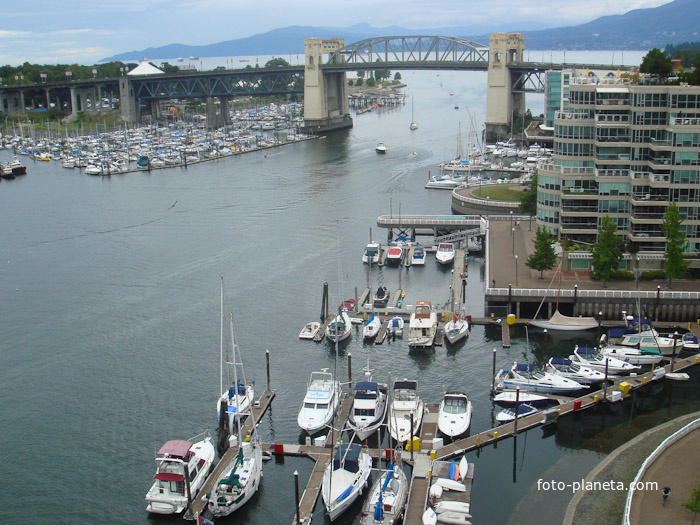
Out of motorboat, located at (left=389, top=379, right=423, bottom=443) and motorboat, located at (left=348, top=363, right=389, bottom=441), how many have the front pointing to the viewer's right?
0

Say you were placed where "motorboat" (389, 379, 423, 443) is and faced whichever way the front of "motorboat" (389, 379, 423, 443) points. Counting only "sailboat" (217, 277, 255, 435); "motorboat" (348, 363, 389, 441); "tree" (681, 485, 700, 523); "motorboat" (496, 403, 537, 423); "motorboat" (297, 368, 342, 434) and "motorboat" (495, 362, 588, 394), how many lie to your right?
3

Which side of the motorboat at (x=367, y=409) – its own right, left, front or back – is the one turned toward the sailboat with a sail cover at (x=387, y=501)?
front

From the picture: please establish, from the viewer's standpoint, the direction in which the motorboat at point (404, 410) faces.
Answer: facing the viewer

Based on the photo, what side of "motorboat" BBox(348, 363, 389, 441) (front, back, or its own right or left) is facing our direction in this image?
front

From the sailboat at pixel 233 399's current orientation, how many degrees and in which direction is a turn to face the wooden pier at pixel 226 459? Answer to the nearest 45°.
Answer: approximately 45° to its left

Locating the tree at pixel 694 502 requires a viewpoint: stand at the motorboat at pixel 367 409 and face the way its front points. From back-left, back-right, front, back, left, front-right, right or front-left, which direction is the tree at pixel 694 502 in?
front-left

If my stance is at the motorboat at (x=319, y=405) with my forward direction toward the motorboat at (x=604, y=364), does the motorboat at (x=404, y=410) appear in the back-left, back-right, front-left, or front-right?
front-right

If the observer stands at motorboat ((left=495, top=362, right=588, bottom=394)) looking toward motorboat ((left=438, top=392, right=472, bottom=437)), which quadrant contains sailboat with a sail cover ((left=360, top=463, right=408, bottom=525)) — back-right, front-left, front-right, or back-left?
front-left

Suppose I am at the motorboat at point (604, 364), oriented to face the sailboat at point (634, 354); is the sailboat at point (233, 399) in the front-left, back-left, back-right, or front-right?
back-left
